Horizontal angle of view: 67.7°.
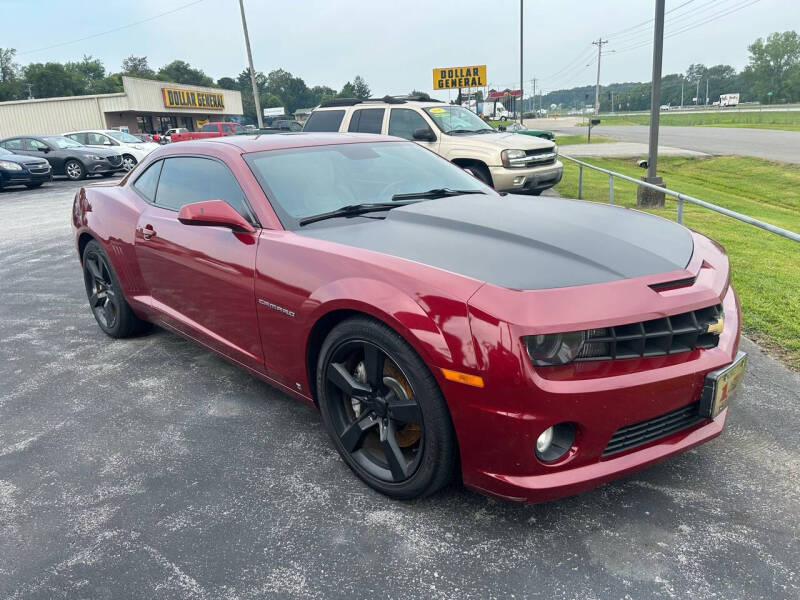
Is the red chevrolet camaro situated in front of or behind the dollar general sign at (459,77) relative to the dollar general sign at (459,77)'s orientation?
in front

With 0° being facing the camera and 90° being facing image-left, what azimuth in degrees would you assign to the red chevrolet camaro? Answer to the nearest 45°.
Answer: approximately 315°

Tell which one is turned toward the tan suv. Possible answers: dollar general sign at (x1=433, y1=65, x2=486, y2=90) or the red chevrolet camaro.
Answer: the dollar general sign

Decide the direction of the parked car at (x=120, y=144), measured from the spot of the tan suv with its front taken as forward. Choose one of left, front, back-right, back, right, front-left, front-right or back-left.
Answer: back

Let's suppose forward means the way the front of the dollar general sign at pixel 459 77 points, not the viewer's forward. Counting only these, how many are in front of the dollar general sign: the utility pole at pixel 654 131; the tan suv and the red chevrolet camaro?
3

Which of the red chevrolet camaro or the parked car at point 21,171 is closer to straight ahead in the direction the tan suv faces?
the red chevrolet camaro

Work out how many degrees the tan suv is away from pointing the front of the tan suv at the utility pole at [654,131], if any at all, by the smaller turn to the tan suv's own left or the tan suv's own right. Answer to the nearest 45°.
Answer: approximately 45° to the tan suv's own left

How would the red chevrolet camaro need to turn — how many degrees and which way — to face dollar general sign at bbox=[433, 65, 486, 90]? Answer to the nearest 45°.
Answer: approximately 135° to its left

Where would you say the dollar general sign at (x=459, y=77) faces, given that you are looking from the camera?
facing the viewer

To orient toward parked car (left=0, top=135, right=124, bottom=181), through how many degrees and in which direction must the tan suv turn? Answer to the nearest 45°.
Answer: approximately 180°

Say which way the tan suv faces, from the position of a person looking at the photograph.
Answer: facing the viewer and to the right of the viewer

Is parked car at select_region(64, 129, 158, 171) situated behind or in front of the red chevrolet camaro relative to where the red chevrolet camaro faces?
behind

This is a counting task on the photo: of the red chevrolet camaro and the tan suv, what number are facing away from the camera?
0

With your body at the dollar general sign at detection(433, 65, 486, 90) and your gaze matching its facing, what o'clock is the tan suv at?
The tan suv is roughly at 12 o'clock from the dollar general sign.
